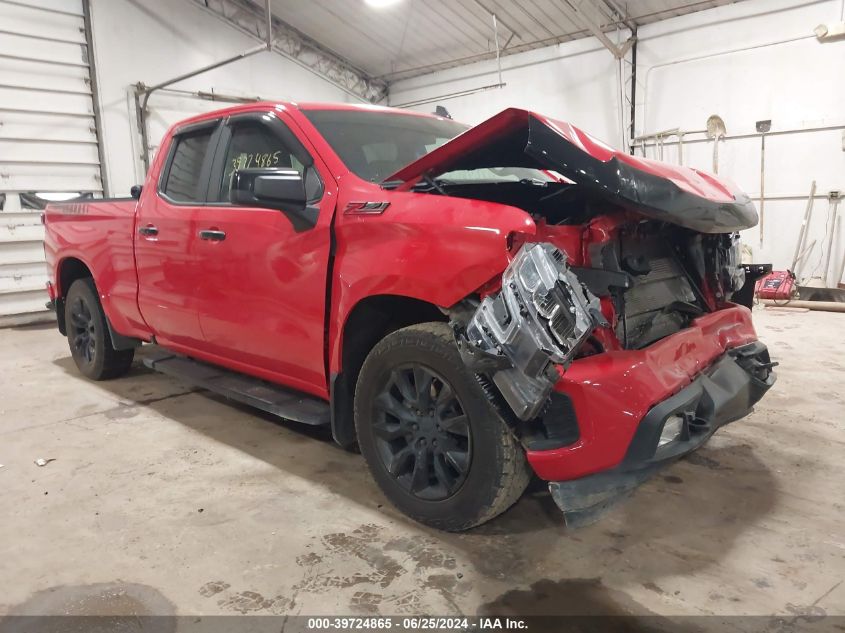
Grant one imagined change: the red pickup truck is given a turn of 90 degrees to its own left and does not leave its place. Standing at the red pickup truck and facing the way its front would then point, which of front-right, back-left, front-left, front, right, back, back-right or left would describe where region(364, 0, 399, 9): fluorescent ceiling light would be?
front-left

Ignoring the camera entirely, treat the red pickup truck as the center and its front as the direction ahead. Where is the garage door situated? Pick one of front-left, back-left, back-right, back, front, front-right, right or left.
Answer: back

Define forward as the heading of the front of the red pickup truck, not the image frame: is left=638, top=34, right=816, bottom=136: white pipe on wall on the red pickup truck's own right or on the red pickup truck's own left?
on the red pickup truck's own left

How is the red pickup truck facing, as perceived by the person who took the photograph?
facing the viewer and to the right of the viewer

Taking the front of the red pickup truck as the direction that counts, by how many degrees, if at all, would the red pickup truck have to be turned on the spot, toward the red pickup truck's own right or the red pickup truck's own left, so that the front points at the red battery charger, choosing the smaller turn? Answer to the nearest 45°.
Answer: approximately 90° to the red pickup truck's own left
